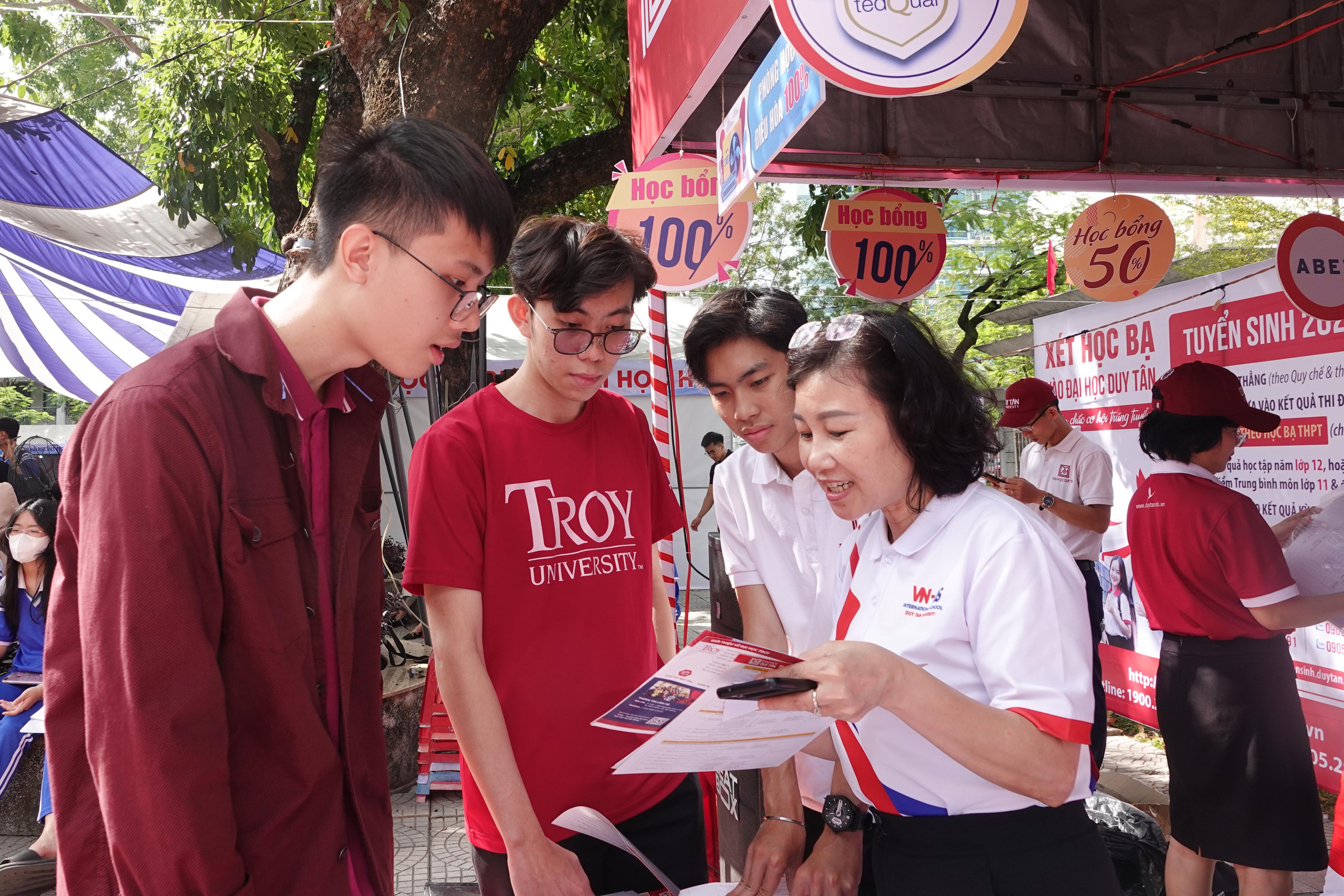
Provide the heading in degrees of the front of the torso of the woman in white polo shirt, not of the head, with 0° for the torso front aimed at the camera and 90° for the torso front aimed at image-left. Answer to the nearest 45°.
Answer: approximately 45°

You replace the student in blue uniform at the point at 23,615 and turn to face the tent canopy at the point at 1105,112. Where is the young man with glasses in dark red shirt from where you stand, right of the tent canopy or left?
right

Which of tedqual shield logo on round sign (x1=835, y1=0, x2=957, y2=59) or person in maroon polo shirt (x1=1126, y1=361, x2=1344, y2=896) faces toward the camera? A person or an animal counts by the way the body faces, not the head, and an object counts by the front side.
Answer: the tedqual shield logo on round sign

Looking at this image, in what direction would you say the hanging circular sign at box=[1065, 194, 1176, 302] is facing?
toward the camera

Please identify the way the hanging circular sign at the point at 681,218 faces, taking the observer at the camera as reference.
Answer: facing the viewer

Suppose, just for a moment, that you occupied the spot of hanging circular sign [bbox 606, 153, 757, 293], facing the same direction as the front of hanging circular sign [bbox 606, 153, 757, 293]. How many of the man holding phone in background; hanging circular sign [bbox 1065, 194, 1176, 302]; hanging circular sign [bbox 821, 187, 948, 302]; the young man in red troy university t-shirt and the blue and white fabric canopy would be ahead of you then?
1

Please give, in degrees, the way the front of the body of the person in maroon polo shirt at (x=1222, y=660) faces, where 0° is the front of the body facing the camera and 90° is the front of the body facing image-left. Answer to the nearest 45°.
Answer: approximately 225°

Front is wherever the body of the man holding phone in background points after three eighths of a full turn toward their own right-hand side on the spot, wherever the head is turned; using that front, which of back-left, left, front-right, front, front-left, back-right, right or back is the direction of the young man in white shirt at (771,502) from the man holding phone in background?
back
